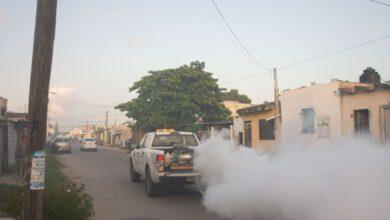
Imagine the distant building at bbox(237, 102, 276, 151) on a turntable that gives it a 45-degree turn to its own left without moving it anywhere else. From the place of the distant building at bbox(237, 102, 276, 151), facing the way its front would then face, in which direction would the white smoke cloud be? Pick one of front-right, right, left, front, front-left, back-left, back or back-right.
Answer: front

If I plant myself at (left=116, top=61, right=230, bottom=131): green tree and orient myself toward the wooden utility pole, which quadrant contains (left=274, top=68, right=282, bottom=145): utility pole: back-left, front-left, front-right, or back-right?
front-left

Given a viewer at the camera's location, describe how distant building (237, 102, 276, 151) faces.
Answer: facing the viewer and to the left of the viewer

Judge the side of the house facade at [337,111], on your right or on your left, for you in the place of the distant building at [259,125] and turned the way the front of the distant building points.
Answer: on your left

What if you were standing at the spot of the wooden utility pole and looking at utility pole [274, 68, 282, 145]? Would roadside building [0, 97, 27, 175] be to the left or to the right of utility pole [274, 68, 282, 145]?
left

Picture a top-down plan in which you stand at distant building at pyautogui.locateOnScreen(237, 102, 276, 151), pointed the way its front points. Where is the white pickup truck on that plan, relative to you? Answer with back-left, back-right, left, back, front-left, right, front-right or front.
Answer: front-left

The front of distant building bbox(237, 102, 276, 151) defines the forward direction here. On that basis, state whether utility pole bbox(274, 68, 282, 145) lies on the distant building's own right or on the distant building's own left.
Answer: on the distant building's own left

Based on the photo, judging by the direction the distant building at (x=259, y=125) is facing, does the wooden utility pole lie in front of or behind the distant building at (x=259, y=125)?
in front

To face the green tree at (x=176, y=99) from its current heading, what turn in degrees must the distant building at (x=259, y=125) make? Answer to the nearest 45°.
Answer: approximately 90° to its right

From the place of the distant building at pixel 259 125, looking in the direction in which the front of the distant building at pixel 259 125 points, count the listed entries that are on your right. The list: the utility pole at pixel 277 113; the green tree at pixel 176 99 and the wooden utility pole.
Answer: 1

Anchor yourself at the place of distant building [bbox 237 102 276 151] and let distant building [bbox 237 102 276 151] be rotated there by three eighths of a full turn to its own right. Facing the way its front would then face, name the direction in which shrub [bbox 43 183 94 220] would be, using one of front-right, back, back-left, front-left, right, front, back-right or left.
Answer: back

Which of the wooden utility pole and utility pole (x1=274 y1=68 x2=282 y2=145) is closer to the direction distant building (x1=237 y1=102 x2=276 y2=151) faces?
the wooden utility pole

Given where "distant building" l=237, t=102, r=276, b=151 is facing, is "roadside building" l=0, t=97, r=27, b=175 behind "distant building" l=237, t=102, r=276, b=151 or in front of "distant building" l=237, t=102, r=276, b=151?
in front
